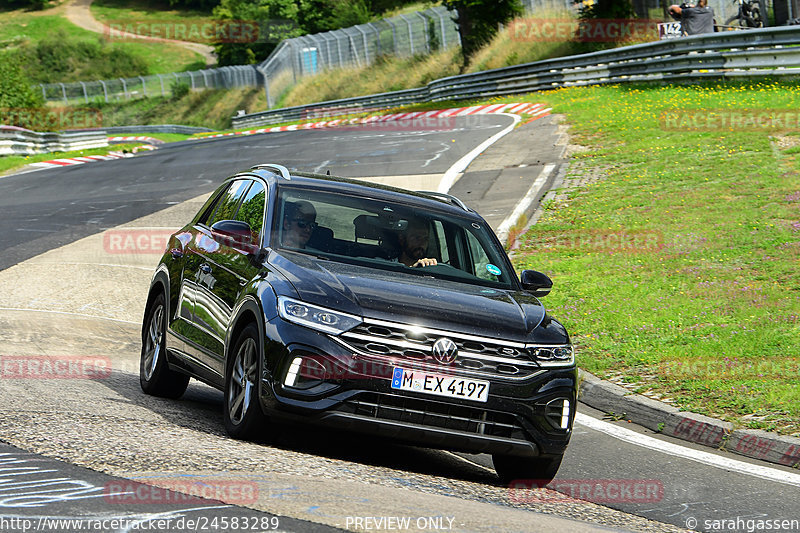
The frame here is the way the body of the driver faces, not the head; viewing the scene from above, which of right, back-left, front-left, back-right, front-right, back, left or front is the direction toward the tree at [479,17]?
back-left

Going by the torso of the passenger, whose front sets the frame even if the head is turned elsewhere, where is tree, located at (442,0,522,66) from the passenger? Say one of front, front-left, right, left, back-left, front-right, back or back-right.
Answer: back-left

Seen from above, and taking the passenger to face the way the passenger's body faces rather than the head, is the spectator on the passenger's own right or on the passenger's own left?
on the passenger's own left

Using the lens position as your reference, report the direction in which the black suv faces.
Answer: facing the viewer and to the right of the viewer

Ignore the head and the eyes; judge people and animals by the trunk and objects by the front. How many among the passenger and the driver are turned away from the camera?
0

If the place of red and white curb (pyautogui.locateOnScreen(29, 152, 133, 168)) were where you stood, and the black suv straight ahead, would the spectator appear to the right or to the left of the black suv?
left

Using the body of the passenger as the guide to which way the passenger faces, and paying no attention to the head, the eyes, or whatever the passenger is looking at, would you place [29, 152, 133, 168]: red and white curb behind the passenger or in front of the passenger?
behind

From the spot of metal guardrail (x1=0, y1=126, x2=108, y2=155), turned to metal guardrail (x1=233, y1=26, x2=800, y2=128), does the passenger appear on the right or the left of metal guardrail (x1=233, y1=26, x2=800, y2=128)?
right

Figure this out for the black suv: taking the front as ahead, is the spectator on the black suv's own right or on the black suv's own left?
on the black suv's own left

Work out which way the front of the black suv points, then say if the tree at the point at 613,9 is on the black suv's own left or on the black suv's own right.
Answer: on the black suv's own left

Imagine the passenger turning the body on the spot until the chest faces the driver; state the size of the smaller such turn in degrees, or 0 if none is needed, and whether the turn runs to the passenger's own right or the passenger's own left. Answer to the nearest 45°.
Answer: approximately 45° to the passenger's own left

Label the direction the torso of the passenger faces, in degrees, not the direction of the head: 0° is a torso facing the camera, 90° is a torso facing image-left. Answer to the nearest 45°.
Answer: approximately 315°
